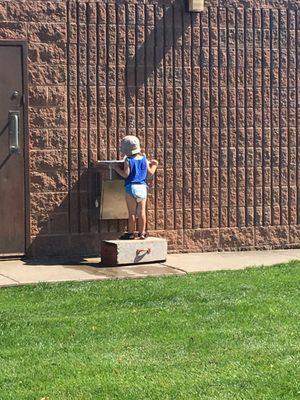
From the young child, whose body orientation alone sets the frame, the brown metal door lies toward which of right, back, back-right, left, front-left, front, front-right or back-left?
front-left

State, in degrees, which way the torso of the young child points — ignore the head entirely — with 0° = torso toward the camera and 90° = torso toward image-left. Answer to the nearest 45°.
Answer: approximately 135°
